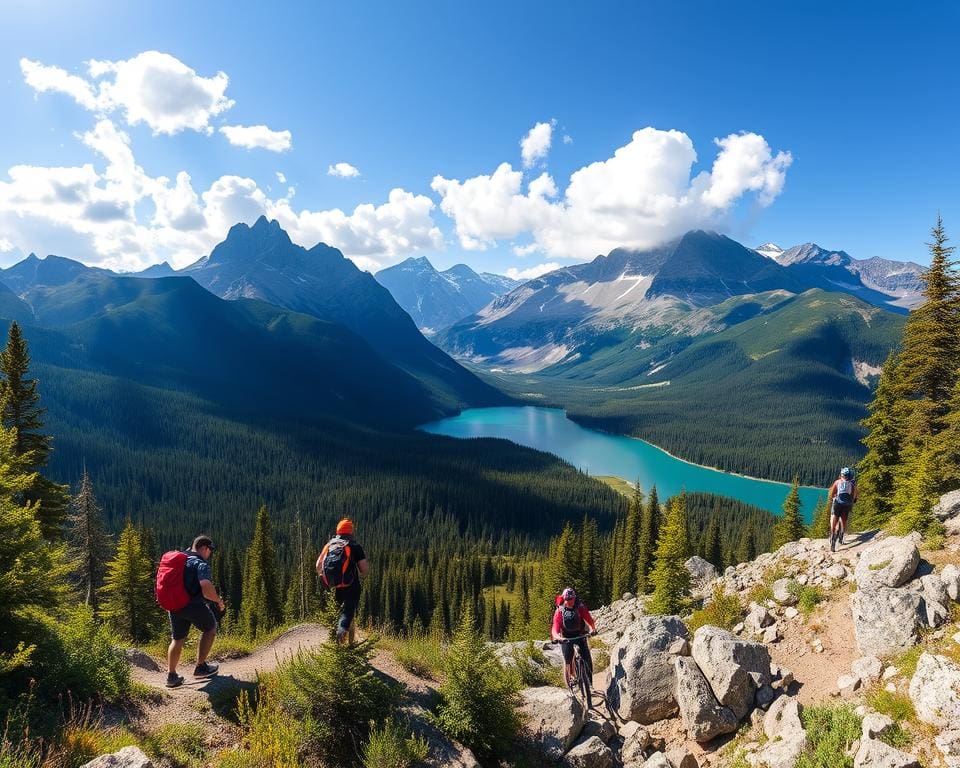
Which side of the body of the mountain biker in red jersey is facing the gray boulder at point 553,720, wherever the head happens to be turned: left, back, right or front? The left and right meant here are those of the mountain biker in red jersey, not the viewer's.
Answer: front

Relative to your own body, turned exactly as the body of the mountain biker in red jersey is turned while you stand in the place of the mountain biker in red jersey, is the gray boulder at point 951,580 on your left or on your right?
on your left

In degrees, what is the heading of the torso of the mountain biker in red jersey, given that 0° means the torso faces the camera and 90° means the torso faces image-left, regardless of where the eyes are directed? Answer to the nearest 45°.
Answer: approximately 0°

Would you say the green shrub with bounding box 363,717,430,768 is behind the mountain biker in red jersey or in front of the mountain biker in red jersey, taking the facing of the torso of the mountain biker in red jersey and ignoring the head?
in front
